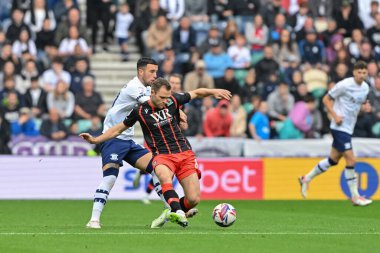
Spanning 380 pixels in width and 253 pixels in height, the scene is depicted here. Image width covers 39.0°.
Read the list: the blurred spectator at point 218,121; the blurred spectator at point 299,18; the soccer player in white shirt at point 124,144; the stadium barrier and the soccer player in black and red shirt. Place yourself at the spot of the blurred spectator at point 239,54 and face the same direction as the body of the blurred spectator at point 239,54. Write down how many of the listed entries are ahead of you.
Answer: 4

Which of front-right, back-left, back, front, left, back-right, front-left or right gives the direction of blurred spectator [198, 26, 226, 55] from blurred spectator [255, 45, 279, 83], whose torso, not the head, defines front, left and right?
right

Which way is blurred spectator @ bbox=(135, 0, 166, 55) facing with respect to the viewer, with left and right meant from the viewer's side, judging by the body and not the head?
facing the viewer and to the right of the viewer

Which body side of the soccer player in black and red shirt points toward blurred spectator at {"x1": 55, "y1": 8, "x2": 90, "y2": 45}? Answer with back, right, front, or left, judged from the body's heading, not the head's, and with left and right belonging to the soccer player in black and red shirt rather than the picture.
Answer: back

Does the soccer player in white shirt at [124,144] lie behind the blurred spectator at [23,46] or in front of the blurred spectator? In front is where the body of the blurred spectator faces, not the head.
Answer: in front

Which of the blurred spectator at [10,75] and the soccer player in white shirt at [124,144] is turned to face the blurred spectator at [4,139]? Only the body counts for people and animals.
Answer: the blurred spectator at [10,75]

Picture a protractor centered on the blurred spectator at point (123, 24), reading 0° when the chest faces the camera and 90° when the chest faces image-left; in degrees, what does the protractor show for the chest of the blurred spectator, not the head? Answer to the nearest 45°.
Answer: approximately 0°

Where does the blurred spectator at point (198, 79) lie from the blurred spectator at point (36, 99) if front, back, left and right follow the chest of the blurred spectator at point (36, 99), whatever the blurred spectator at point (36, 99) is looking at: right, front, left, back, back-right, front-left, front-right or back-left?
left

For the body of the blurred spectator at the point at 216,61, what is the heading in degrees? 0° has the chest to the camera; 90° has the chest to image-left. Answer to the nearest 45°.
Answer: approximately 0°

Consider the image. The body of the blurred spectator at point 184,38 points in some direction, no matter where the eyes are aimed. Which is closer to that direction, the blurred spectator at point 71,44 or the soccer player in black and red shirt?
the soccer player in black and red shirt

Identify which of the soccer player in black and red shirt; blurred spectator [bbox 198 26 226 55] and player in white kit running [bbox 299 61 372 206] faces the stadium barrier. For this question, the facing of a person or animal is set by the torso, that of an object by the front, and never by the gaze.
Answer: the blurred spectator

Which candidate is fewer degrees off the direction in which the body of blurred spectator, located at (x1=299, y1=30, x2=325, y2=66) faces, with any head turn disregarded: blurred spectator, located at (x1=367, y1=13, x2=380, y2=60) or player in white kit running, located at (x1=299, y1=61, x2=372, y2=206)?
the player in white kit running

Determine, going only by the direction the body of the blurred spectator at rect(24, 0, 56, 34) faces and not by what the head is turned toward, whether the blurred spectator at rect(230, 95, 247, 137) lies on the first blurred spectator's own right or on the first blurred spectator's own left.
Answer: on the first blurred spectator's own left
